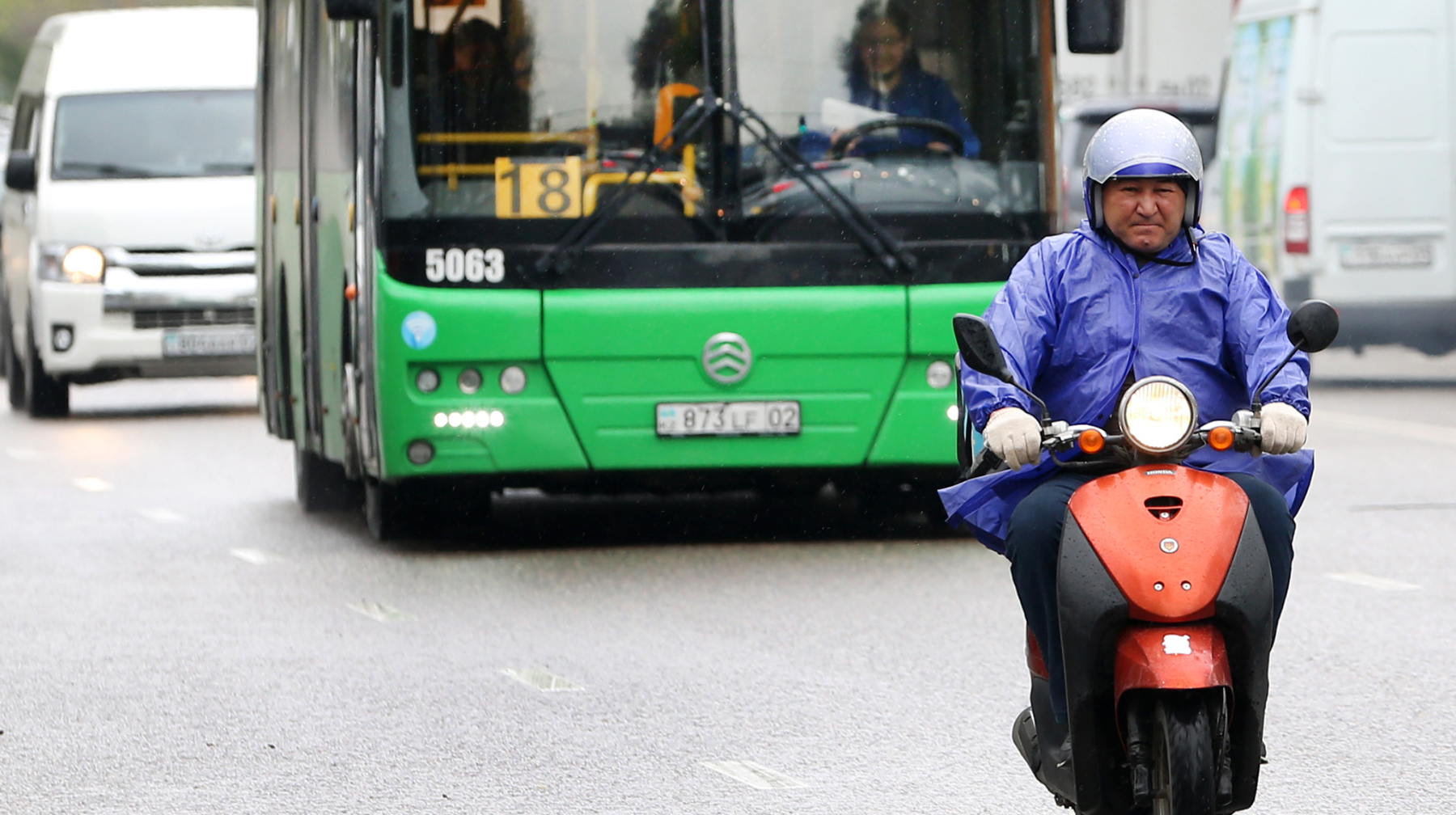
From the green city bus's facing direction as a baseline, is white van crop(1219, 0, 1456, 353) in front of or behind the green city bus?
behind

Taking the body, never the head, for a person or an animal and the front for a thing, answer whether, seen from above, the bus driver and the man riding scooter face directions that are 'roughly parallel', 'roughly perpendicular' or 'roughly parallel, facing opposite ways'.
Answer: roughly parallel

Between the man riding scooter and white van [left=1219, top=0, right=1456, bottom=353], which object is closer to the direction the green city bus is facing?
the man riding scooter

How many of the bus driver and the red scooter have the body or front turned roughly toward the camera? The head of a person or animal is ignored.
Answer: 2

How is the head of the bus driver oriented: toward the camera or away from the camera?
toward the camera

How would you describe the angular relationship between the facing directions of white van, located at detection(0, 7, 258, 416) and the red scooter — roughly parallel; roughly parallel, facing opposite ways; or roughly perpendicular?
roughly parallel

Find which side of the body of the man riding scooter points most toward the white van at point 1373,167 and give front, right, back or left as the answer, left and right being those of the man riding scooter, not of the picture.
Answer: back

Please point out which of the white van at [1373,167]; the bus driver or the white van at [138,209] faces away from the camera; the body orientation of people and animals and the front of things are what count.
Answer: the white van at [1373,167]

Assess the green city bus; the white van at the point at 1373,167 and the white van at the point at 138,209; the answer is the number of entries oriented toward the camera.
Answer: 2

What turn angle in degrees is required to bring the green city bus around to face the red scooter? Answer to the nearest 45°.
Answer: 0° — it already faces it

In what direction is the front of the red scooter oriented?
toward the camera

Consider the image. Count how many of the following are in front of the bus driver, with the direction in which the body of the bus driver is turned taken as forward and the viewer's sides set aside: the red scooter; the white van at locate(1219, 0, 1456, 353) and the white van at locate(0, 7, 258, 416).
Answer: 1

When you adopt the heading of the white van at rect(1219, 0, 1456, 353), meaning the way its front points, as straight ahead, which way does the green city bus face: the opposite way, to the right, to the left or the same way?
the opposite way

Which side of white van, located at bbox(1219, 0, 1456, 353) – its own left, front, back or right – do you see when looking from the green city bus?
back

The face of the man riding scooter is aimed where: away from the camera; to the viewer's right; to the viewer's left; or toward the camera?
toward the camera

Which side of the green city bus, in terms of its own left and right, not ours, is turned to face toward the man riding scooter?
front

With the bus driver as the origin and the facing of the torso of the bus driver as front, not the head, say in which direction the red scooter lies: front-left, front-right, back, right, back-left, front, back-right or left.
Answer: front

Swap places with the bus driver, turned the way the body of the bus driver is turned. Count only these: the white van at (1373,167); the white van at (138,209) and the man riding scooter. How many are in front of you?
1

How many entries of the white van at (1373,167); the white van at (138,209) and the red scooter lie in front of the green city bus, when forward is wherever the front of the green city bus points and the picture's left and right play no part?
1
